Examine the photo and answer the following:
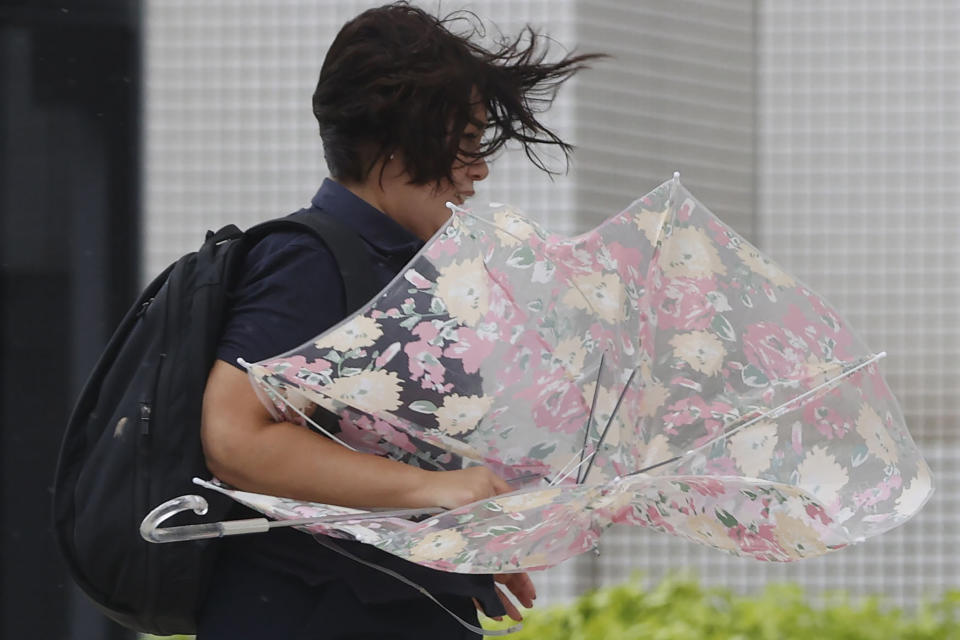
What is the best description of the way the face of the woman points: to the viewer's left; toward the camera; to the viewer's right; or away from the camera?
to the viewer's right

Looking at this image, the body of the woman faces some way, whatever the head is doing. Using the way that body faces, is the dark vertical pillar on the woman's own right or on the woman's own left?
on the woman's own left

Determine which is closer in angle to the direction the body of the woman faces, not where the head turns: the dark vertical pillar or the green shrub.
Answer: the green shrub

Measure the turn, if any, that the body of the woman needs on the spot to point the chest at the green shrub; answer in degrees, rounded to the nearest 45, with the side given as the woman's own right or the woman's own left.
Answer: approximately 45° to the woman's own left

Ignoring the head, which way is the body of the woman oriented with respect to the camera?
to the viewer's right
